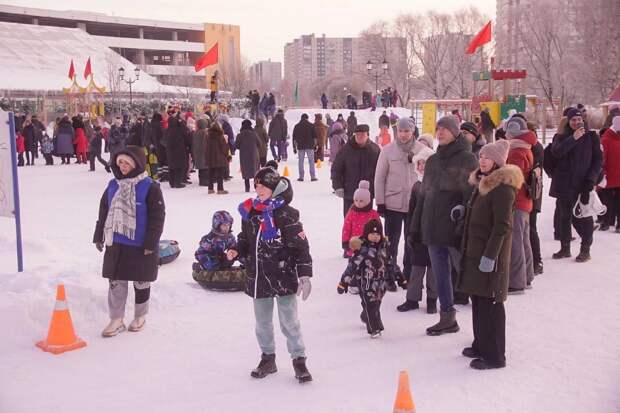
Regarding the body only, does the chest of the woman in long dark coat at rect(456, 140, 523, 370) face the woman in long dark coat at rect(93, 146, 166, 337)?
yes

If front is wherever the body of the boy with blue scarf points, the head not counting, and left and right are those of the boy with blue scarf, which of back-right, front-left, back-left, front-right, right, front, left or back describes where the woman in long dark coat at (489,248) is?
back-left

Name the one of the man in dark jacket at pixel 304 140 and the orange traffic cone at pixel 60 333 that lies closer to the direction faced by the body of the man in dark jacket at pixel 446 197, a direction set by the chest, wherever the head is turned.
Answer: the orange traffic cone

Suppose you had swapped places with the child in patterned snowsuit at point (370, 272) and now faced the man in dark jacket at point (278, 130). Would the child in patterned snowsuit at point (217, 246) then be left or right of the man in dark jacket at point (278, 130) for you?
left

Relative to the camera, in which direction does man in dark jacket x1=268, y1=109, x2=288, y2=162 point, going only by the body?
away from the camera

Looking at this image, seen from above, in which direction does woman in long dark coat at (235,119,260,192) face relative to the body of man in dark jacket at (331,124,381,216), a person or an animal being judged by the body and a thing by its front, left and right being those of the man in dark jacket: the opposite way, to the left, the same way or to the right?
the opposite way

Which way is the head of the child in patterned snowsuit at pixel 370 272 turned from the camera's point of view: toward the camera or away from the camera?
toward the camera

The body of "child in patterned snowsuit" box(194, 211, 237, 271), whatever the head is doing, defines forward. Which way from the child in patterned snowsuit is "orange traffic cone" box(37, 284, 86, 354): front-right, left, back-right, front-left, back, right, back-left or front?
right

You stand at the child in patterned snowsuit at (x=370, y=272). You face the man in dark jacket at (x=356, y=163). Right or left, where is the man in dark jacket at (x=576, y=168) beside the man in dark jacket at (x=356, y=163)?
right

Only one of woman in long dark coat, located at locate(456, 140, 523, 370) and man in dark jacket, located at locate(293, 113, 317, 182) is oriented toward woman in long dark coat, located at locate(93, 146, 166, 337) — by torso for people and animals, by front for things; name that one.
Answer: woman in long dark coat, located at locate(456, 140, 523, 370)

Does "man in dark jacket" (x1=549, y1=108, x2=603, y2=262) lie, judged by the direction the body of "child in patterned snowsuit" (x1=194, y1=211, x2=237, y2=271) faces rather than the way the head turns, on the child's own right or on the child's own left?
on the child's own left

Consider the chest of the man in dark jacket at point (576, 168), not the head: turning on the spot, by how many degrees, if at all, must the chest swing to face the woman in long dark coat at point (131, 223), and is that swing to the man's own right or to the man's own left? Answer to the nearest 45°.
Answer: approximately 45° to the man's own right

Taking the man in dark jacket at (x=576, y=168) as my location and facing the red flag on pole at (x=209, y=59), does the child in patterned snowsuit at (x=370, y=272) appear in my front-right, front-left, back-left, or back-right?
back-left
